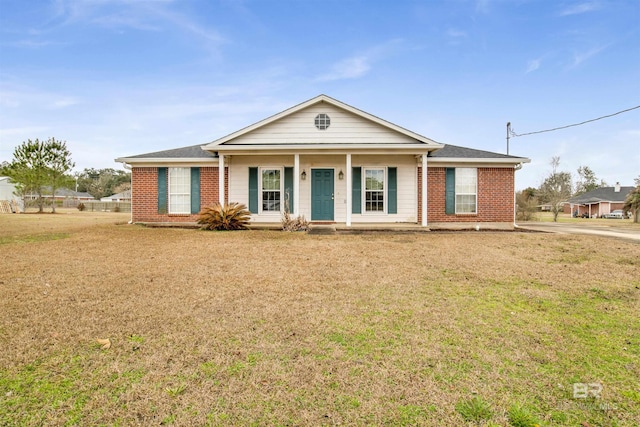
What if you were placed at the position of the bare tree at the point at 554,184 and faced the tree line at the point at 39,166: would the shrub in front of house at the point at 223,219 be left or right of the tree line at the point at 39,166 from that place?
left

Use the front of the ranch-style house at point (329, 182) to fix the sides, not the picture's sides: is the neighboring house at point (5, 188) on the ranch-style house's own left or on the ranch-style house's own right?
on the ranch-style house's own right

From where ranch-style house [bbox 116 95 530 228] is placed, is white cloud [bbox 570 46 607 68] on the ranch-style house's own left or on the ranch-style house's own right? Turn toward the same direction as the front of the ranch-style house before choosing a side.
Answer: on the ranch-style house's own left

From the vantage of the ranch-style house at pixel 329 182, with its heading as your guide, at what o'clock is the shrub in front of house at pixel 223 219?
The shrub in front of house is roughly at 2 o'clock from the ranch-style house.

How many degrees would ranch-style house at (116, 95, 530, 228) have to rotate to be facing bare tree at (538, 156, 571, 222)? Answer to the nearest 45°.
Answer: approximately 135° to its left

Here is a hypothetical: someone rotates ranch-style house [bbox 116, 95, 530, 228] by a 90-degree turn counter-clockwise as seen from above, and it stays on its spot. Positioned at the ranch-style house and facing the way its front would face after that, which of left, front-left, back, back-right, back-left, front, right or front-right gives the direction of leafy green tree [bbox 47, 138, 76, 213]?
back-left

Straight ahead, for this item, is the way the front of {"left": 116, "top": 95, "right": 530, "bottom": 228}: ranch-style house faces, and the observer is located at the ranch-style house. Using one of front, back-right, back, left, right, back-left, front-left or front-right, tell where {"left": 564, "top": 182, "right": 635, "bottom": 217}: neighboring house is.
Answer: back-left

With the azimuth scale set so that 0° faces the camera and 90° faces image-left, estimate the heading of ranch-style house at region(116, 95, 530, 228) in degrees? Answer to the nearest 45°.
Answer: approximately 0°
